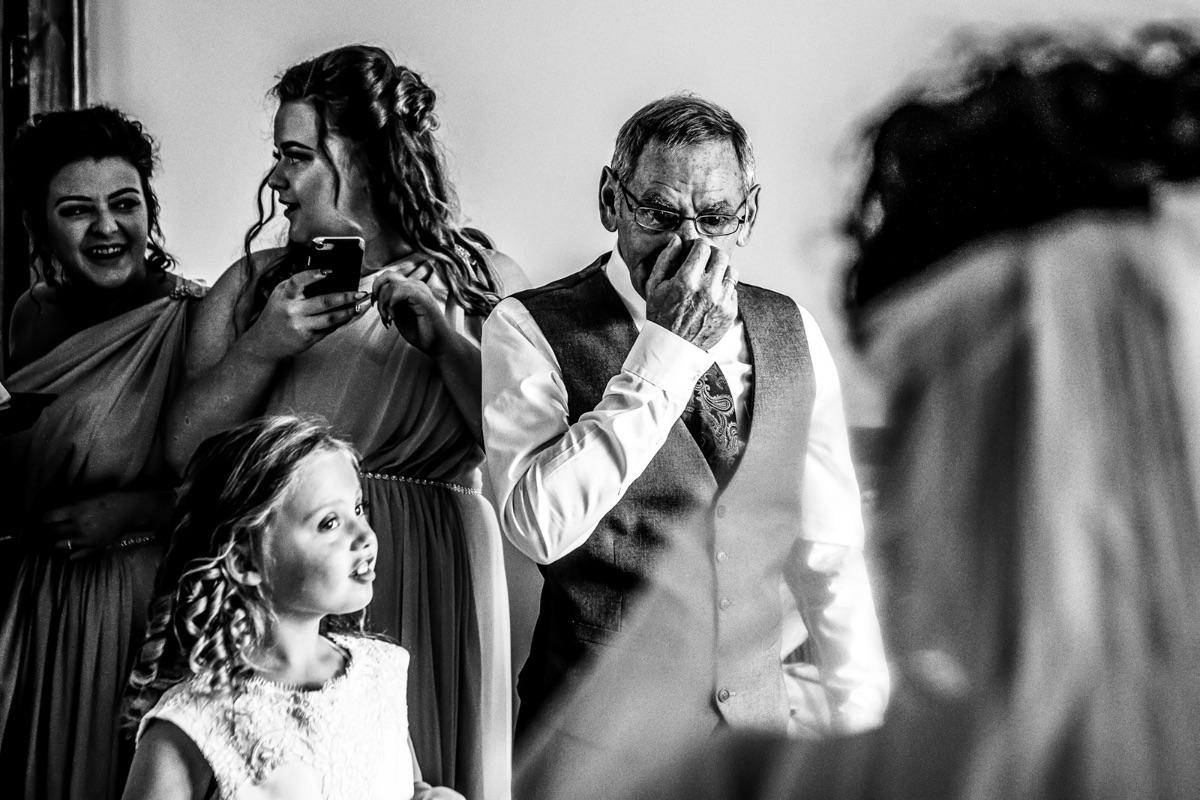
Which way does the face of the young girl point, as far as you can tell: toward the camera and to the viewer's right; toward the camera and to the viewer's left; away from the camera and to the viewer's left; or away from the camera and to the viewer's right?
toward the camera and to the viewer's right

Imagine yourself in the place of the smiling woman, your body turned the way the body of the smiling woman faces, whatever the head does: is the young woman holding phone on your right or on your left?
on your left

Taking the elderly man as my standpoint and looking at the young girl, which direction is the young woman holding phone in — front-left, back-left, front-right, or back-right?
front-right

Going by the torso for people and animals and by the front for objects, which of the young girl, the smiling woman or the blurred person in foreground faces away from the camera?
the blurred person in foreground

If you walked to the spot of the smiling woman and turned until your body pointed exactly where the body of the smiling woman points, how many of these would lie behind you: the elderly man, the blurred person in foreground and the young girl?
0

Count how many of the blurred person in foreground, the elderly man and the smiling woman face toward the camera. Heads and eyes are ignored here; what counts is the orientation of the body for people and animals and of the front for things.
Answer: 2

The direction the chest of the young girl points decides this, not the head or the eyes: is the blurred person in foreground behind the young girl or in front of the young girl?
in front

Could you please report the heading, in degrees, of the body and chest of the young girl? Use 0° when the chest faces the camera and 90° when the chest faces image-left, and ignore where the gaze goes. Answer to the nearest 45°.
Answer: approximately 315°

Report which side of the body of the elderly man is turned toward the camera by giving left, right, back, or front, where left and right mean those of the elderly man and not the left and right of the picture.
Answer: front

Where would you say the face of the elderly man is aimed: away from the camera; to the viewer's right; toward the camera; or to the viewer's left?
toward the camera

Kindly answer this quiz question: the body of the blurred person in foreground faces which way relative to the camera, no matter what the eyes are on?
away from the camera

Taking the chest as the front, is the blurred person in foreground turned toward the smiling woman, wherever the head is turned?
no

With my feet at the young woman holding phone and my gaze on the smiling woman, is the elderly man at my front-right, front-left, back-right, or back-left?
back-left

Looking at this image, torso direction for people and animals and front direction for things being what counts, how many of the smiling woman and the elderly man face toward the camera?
2

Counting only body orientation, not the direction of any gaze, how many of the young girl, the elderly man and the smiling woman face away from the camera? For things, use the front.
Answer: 0

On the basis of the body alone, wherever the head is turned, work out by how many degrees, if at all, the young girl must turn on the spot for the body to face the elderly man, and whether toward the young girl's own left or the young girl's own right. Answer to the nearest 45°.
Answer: approximately 45° to the young girl's own left

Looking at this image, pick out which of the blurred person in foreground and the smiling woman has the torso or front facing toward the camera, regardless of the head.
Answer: the smiling woman

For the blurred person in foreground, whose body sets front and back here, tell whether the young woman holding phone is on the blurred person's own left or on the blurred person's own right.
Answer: on the blurred person's own left
